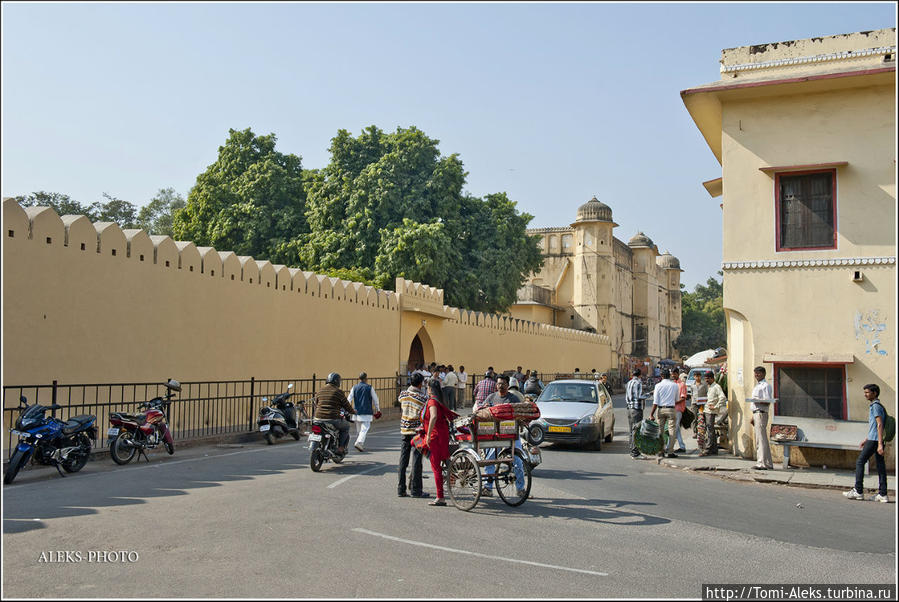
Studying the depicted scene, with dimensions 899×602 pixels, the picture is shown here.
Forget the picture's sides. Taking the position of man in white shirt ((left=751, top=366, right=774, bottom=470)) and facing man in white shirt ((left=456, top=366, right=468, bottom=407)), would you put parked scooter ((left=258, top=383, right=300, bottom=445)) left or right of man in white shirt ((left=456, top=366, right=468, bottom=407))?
left

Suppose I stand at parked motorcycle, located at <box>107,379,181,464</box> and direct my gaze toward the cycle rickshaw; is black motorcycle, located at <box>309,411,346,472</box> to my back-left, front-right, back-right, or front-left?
front-left

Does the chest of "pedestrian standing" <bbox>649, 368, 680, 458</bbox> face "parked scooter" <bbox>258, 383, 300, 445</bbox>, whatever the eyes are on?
no

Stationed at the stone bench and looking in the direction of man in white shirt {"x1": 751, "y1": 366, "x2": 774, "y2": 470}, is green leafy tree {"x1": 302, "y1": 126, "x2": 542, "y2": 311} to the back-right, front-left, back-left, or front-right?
front-right

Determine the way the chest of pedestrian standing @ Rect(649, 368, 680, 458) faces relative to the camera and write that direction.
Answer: away from the camera

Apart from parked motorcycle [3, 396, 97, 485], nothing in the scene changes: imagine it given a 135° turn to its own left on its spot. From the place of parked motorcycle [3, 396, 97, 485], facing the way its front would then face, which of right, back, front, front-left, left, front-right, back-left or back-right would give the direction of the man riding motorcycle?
front

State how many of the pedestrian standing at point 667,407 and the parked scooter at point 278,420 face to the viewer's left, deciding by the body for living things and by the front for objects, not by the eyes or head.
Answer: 0

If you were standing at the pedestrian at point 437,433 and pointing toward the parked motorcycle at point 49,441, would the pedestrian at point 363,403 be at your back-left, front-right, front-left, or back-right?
front-right

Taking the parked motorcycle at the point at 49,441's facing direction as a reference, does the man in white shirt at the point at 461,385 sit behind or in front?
behind
